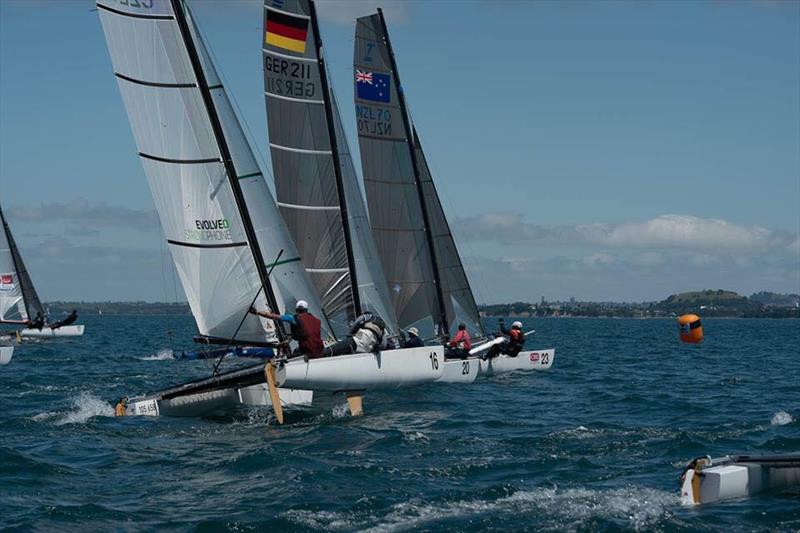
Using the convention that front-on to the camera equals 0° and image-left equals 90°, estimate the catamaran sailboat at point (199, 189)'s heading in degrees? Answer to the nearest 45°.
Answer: approximately 225°

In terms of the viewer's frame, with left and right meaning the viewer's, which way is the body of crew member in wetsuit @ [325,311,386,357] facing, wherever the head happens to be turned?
facing away from the viewer and to the right of the viewer

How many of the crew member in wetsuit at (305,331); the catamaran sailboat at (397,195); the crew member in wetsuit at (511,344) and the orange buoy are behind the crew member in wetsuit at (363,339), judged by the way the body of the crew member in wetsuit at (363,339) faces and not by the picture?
1

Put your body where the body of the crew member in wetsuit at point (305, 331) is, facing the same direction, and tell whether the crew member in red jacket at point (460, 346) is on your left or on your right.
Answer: on your right

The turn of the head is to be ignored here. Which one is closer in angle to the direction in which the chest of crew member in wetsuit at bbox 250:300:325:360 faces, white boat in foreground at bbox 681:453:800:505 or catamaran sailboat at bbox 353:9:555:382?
the catamaran sailboat

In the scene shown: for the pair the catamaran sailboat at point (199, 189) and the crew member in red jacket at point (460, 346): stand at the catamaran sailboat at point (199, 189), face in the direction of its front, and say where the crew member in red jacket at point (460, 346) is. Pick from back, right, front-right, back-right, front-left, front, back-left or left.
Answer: front

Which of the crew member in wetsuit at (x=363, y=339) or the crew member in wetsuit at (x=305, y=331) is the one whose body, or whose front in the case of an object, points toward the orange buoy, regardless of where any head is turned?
the crew member in wetsuit at (x=363, y=339)

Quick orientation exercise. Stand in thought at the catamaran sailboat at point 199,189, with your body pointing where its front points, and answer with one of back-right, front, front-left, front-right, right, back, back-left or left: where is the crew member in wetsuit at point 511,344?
front

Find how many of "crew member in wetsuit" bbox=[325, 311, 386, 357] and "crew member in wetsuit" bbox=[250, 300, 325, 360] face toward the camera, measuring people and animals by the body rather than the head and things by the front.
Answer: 0

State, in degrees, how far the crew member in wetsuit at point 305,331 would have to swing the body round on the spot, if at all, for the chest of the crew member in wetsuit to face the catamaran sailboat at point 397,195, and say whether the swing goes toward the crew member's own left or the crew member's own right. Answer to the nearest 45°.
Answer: approximately 45° to the crew member's own right

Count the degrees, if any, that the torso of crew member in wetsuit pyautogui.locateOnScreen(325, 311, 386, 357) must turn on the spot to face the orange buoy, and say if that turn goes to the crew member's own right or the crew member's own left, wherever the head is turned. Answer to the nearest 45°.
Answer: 0° — they already face it
